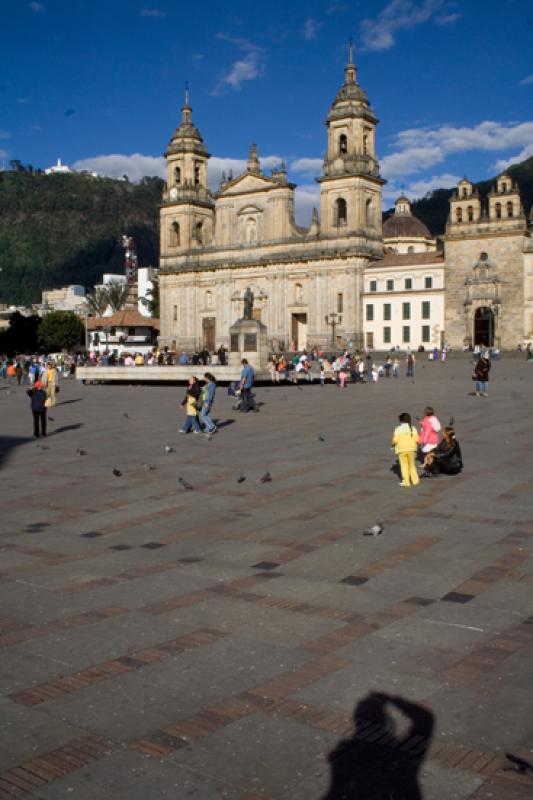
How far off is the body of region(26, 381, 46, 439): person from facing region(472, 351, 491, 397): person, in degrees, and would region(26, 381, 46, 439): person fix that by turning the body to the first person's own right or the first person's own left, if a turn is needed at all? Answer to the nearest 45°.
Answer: approximately 90° to the first person's own right

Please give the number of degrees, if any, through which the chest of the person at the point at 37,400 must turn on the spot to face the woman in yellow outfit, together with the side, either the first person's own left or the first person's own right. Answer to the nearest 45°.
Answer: approximately 135° to the first person's own right

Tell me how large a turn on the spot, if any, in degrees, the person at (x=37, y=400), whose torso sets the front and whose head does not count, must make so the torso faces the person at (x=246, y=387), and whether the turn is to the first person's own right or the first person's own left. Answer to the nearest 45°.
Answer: approximately 45° to the first person's own right

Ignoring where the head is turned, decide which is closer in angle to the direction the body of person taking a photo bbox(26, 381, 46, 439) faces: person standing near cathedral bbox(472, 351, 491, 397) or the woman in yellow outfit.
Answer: the person standing near cathedral

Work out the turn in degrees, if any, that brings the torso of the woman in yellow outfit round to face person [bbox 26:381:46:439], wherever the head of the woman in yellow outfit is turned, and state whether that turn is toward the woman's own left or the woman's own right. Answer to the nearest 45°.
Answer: approximately 45° to the woman's own left

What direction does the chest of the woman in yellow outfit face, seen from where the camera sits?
away from the camera

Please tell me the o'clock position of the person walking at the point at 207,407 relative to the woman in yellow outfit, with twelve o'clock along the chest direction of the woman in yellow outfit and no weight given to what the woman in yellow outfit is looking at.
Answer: The person walking is roughly at 11 o'clock from the woman in yellow outfit.

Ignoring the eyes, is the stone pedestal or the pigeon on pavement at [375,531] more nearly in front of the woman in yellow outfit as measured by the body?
the stone pedestal

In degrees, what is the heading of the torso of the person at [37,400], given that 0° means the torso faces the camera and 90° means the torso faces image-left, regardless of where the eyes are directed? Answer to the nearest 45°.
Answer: approximately 180°
